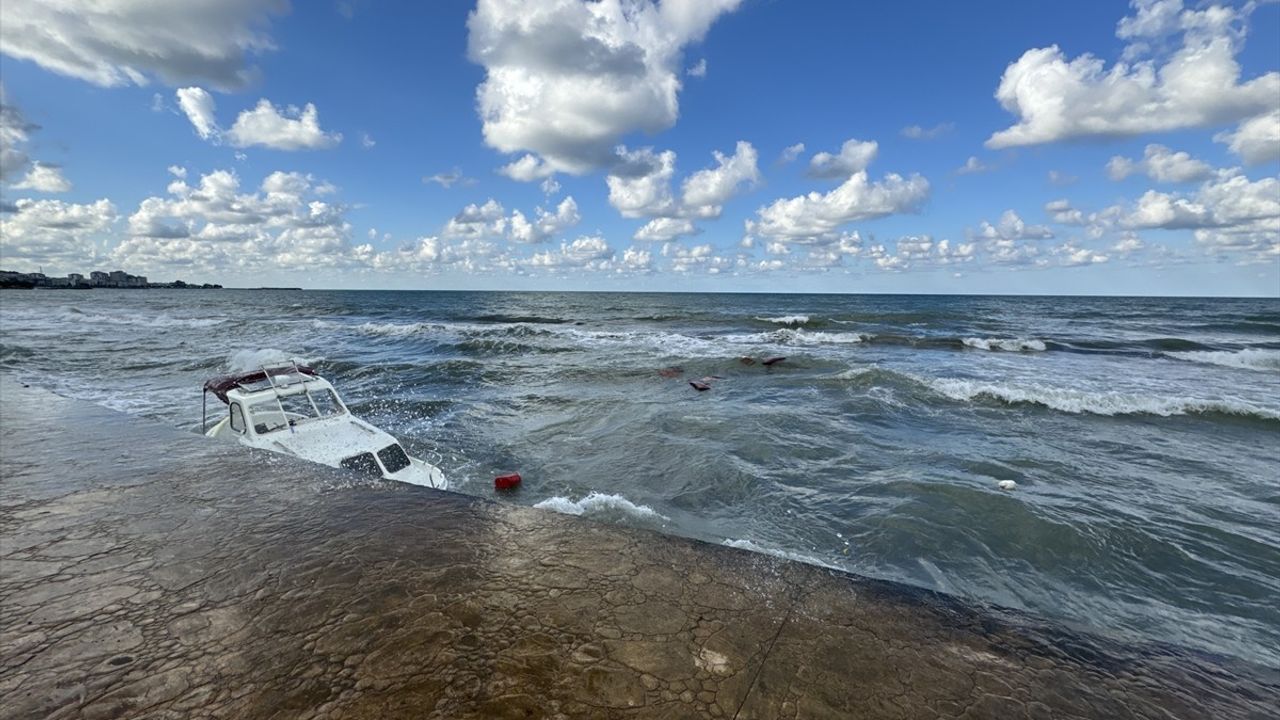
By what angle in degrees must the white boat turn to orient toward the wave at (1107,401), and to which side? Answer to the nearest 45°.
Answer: approximately 45° to its left

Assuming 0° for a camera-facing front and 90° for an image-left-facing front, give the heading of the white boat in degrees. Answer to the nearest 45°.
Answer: approximately 315°

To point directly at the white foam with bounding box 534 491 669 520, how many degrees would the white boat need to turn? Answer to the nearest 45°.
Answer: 0° — it already faces it

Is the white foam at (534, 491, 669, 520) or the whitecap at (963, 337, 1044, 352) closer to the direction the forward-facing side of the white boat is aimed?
the white foam

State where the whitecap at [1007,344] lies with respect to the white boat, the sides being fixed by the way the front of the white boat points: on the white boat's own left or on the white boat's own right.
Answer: on the white boat's own left

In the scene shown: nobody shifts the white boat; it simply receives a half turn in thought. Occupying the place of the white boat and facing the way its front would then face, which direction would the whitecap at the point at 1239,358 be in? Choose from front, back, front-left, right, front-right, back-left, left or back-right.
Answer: back-right

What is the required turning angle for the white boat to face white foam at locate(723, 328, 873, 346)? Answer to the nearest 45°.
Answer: approximately 90° to its left

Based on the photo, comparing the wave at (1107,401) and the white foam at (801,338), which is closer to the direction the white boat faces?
the wave

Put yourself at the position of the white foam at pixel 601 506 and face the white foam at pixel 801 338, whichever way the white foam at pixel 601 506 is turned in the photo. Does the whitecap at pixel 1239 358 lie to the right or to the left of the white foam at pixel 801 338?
right
